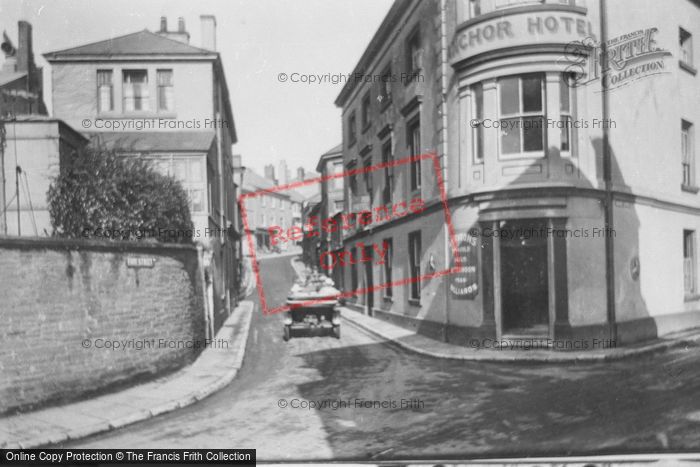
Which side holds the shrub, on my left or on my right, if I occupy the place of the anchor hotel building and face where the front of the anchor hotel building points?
on my right

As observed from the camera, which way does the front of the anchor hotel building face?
facing the viewer

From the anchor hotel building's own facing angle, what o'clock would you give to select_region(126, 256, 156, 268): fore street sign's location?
The fore street sign is roughly at 2 o'clock from the anchor hotel building.
